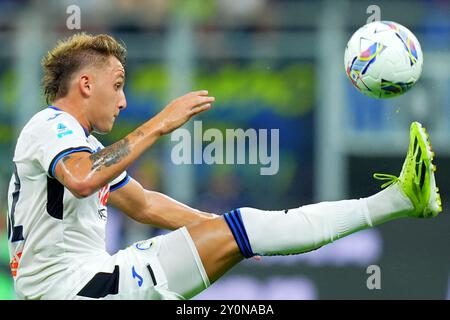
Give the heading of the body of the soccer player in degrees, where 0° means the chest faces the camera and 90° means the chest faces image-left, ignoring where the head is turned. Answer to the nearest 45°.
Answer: approximately 270°

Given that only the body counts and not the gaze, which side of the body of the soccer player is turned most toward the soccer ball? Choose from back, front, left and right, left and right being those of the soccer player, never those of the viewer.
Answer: front

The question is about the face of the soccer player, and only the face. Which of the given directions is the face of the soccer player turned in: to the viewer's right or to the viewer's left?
to the viewer's right
